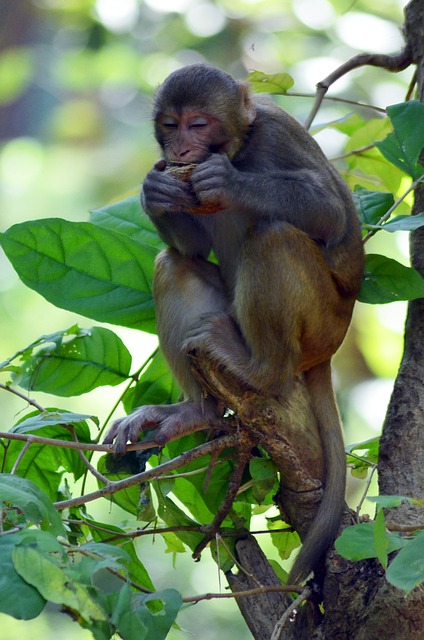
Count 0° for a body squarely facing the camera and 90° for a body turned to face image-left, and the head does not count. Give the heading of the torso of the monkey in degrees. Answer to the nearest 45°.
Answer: approximately 45°

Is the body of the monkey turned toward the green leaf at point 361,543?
no

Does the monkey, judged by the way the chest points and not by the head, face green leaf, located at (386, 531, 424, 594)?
no

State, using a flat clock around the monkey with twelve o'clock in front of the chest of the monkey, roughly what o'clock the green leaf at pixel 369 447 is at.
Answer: The green leaf is roughly at 7 o'clock from the monkey.

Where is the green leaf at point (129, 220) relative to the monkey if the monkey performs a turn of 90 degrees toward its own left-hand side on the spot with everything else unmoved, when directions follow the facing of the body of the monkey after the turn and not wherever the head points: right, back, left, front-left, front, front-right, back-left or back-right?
back
